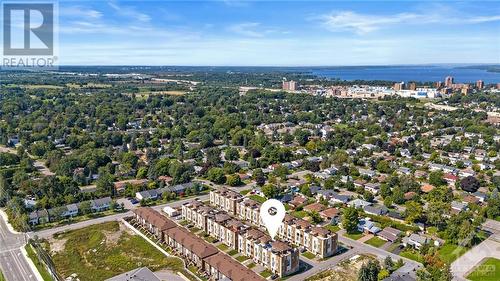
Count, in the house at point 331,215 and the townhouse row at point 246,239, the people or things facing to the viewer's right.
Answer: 0

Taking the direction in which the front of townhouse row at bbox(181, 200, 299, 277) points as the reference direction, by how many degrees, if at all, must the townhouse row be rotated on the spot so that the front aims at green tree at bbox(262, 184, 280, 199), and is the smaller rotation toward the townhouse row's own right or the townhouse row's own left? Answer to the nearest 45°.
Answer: approximately 135° to the townhouse row's own right

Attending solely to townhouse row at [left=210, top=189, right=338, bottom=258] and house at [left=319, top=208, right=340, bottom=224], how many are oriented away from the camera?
0

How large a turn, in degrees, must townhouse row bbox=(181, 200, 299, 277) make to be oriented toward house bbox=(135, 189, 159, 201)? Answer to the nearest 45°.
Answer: approximately 90° to its right

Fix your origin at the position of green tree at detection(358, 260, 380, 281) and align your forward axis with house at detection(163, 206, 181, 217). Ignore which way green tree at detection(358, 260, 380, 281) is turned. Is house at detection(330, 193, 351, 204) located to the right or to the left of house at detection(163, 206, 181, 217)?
right

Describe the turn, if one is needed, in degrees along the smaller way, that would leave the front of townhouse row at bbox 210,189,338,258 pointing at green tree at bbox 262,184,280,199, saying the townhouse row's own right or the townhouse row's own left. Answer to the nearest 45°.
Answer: approximately 135° to the townhouse row's own right

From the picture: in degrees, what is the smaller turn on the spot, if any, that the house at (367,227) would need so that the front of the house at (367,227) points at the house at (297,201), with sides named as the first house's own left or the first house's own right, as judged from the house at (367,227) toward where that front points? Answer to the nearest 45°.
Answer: approximately 90° to the first house's own right

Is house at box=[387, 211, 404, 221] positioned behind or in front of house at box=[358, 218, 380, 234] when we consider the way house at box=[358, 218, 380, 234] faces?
behind

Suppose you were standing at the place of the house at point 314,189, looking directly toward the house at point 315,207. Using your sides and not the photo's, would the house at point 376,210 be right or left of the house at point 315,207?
left

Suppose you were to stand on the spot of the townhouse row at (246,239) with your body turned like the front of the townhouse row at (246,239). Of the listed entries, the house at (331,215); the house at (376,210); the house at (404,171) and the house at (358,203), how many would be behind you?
4

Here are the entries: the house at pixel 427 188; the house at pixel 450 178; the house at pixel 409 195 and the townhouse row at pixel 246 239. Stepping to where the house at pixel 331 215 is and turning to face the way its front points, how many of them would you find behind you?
3
